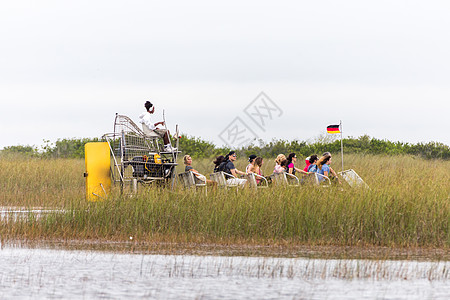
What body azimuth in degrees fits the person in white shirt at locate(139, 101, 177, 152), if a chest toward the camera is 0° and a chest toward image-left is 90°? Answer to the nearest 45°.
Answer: approximately 270°

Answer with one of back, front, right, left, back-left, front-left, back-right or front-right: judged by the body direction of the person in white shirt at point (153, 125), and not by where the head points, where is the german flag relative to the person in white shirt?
front-left

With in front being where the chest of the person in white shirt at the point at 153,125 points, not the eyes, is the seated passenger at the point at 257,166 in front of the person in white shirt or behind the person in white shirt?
in front

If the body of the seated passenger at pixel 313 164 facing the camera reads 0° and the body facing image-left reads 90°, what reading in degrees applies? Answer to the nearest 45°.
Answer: approximately 270°

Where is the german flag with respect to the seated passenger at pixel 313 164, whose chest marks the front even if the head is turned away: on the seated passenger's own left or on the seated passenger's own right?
on the seated passenger's own left

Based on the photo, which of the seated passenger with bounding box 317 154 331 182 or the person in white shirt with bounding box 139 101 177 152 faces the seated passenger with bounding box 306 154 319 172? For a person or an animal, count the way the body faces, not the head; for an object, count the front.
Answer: the person in white shirt

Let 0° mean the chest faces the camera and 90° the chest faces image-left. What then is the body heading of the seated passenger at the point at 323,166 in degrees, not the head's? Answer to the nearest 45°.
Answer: approximately 270°

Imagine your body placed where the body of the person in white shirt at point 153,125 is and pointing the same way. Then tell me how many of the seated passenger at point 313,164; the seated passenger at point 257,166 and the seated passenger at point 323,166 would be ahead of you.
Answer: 3
